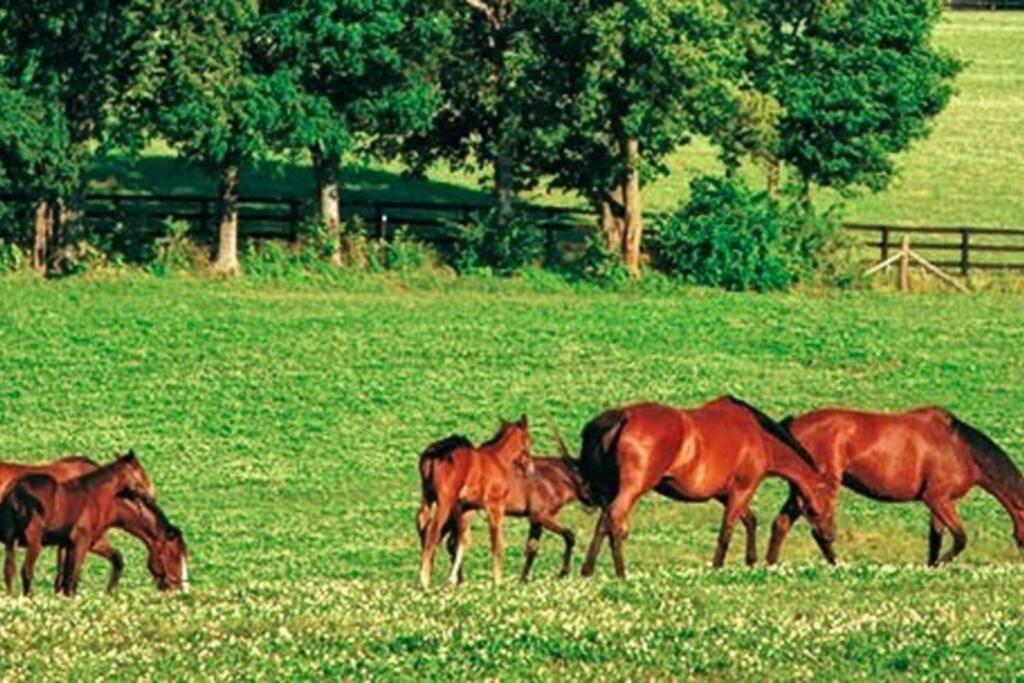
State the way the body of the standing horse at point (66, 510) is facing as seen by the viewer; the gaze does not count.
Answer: to the viewer's right

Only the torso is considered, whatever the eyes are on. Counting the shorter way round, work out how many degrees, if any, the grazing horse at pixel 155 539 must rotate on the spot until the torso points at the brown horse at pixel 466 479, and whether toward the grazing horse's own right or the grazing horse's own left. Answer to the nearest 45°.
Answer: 0° — it already faces it

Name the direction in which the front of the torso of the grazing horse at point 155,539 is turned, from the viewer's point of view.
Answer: to the viewer's right

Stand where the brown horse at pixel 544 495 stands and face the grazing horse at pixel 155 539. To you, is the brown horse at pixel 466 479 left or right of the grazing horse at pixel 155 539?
left

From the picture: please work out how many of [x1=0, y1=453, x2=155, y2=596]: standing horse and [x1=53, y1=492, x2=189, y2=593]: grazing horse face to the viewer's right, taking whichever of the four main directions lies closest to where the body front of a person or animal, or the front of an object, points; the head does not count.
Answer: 2

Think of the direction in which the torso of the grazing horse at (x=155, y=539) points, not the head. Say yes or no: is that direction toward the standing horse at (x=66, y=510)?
no

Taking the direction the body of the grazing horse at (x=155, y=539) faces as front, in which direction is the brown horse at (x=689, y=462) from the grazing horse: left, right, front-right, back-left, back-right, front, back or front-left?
front
